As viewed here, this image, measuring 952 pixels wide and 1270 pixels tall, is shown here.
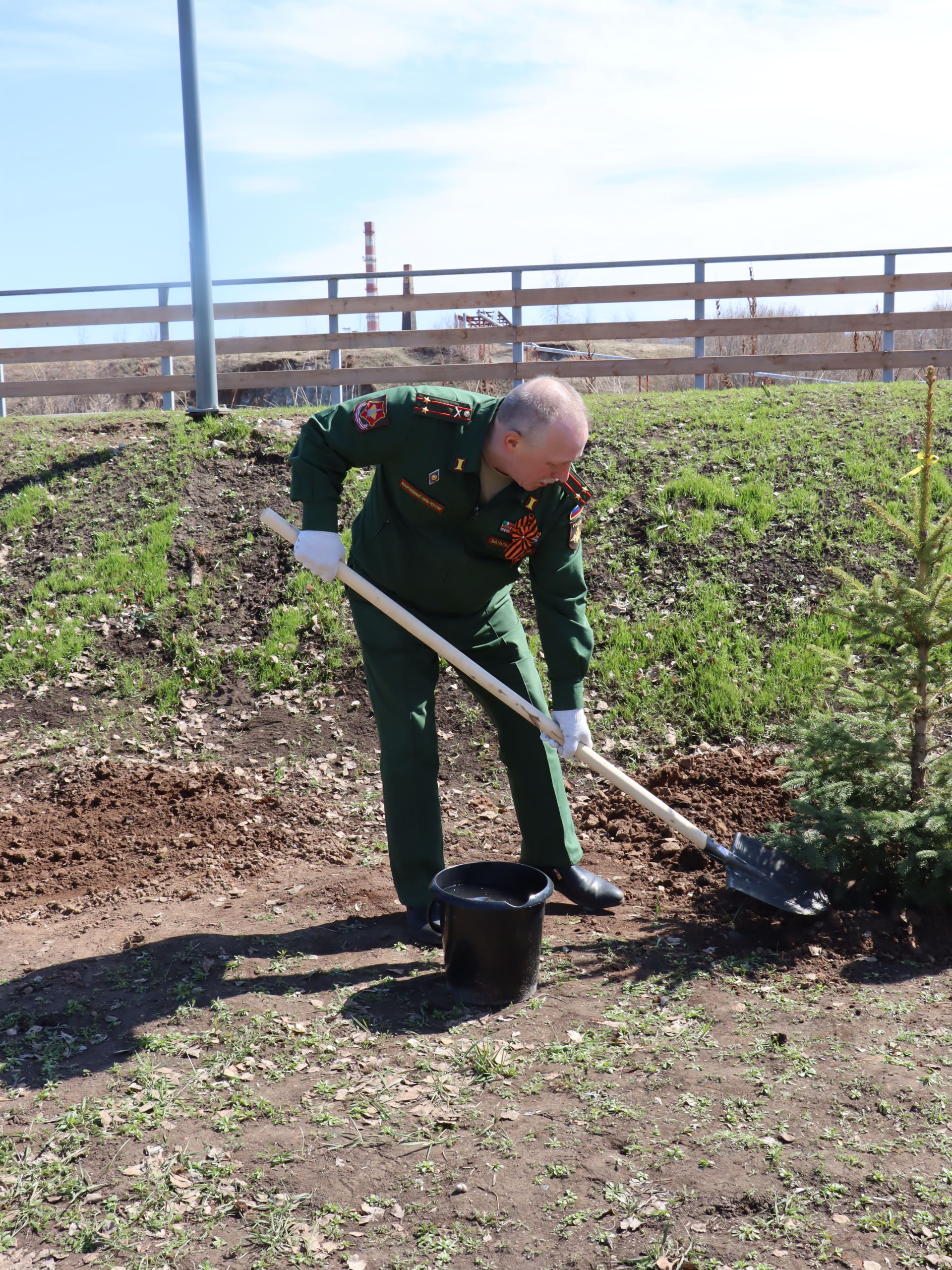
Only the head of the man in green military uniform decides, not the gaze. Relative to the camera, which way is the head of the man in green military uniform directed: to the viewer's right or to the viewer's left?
to the viewer's right

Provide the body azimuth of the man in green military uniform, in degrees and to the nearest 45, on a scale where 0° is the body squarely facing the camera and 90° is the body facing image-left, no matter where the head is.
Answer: approximately 315°

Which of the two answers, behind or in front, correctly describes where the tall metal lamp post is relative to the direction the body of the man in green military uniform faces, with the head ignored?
behind

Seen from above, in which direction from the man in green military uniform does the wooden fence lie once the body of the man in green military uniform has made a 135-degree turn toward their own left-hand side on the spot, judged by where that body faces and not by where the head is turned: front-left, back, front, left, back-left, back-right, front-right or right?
front
